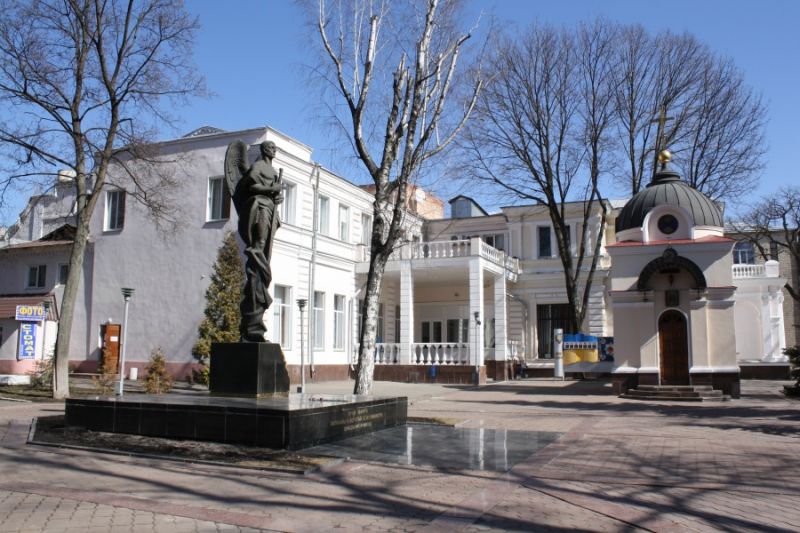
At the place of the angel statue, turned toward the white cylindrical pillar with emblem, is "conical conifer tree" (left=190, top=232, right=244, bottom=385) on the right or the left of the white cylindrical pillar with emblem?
left

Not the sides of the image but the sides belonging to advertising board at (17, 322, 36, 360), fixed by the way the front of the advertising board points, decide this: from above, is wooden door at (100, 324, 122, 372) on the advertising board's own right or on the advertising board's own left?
on the advertising board's own left

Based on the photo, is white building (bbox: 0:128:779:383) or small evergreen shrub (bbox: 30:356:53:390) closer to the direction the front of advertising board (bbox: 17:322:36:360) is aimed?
the small evergreen shrub

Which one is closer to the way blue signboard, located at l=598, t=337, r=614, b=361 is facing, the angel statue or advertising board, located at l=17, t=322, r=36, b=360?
the angel statue

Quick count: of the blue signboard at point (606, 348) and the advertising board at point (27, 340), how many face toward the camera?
2

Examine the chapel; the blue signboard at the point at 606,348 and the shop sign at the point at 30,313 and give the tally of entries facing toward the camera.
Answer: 3

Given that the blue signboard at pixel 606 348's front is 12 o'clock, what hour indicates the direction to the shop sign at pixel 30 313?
The shop sign is roughly at 2 o'clock from the blue signboard.

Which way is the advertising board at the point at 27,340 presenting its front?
toward the camera

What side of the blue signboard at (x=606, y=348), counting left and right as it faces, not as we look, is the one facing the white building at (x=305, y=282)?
right

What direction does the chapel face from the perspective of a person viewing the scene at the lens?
facing the viewer

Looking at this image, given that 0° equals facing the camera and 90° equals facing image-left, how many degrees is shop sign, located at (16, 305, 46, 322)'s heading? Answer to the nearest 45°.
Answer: approximately 0°

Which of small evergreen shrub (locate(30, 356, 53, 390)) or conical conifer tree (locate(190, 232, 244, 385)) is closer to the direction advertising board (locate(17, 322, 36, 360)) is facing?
the small evergreen shrub

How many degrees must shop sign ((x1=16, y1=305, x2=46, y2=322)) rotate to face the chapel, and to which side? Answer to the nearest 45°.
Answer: approximately 45° to its left
